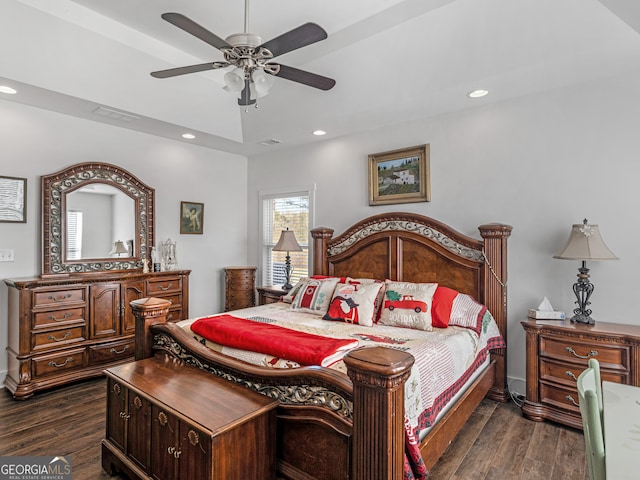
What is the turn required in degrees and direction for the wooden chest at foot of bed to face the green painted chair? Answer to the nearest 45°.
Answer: approximately 90° to its left

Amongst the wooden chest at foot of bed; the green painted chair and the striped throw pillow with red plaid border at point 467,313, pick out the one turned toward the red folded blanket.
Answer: the striped throw pillow with red plaid border

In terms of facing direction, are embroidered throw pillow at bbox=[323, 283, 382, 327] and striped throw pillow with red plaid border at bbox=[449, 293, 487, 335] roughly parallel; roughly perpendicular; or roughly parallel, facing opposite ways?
roughly parallel

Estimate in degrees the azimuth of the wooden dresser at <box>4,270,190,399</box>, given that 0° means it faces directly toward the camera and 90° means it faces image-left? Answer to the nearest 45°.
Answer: approximately 315°

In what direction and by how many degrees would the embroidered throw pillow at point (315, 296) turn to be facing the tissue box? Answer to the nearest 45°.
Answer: approximately 135° to its left

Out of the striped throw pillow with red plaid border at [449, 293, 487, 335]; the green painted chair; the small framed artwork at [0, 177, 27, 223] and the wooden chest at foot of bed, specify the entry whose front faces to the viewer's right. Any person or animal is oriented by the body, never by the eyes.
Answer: the green painted chair

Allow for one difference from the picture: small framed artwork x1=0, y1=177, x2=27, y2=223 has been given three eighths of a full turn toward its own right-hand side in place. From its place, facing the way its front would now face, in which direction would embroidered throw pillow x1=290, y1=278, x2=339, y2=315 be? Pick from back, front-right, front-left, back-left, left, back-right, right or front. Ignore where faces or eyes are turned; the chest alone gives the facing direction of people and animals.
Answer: back

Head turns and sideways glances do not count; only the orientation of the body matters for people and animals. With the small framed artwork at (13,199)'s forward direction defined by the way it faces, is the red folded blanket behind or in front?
in front

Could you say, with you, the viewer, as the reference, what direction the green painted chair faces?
facing to the right of the viewer

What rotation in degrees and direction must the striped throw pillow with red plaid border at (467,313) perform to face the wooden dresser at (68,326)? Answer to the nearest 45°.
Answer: approximately 45° to its right

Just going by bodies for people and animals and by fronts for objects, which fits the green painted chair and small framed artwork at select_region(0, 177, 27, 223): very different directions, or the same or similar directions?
same or similar directions

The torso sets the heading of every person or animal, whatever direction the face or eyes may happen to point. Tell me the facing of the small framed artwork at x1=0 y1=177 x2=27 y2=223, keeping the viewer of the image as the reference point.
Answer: facing the viewer

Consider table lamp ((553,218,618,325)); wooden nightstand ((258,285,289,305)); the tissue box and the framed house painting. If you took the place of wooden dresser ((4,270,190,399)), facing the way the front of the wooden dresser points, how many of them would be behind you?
0

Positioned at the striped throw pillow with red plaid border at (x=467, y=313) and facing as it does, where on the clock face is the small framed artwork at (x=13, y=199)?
The small framed artwork is roughly at 1 o'clock from the striped throw pillow with red plaid border.

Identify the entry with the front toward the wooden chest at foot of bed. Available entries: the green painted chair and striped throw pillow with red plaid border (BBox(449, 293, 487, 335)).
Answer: the striped throw pillow with red plaid border

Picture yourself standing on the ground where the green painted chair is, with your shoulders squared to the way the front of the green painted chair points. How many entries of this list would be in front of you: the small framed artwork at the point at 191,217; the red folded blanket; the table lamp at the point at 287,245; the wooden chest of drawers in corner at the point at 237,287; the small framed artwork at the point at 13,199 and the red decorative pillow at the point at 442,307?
0

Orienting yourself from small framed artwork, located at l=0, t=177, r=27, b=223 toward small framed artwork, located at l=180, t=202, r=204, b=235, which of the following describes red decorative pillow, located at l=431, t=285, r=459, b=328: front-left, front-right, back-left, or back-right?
front-right

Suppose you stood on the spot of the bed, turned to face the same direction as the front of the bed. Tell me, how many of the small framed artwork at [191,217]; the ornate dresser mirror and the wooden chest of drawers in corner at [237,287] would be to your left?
0

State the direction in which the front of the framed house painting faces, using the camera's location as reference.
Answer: facing the viewer and to the left of the viewer

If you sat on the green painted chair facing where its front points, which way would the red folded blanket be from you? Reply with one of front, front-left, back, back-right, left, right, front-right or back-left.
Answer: back

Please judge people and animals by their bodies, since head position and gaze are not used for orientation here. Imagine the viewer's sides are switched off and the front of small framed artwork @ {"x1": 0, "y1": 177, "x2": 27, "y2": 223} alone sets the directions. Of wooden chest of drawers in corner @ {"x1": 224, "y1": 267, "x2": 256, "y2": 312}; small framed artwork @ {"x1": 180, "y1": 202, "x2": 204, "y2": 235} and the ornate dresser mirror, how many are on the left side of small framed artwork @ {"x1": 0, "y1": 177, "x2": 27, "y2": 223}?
3

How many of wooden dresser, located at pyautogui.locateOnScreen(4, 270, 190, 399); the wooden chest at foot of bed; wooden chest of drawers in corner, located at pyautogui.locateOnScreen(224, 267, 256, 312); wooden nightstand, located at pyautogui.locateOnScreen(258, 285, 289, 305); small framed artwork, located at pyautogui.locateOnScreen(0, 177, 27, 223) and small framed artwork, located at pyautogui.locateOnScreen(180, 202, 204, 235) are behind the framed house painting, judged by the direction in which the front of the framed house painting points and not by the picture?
0
